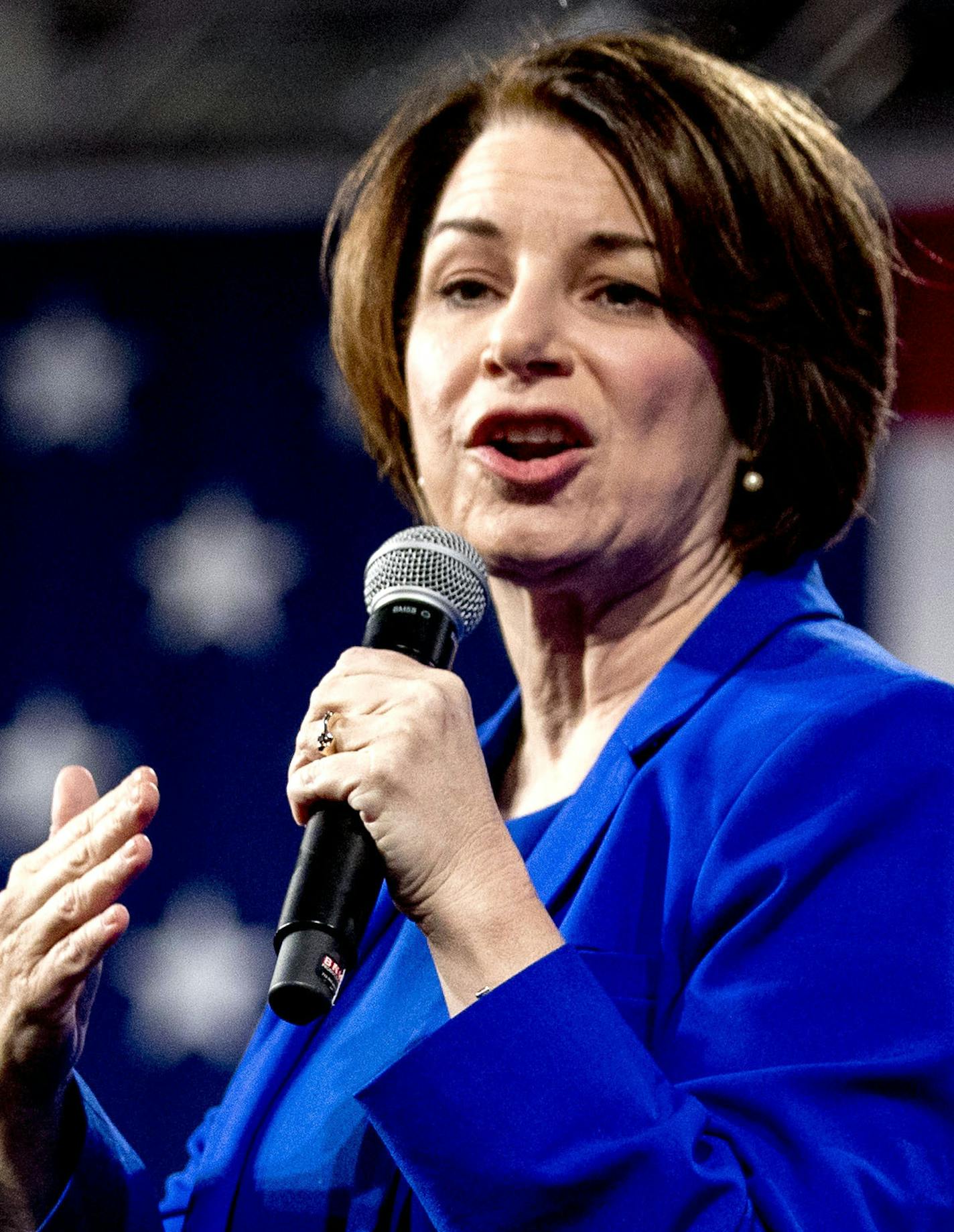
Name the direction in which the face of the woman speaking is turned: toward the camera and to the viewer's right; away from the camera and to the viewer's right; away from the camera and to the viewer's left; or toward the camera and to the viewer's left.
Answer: toward the camera and to the viewer's left

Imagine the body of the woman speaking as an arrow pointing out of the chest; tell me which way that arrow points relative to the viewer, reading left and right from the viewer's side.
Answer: facing the viewer and to the left of the viewer
